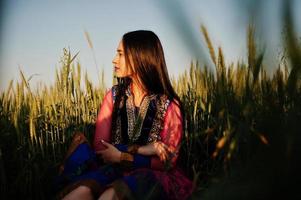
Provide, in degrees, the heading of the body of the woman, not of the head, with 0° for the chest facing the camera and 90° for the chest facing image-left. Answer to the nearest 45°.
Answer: approximately 45°

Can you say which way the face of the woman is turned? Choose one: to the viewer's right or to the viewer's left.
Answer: to the viewer's left
